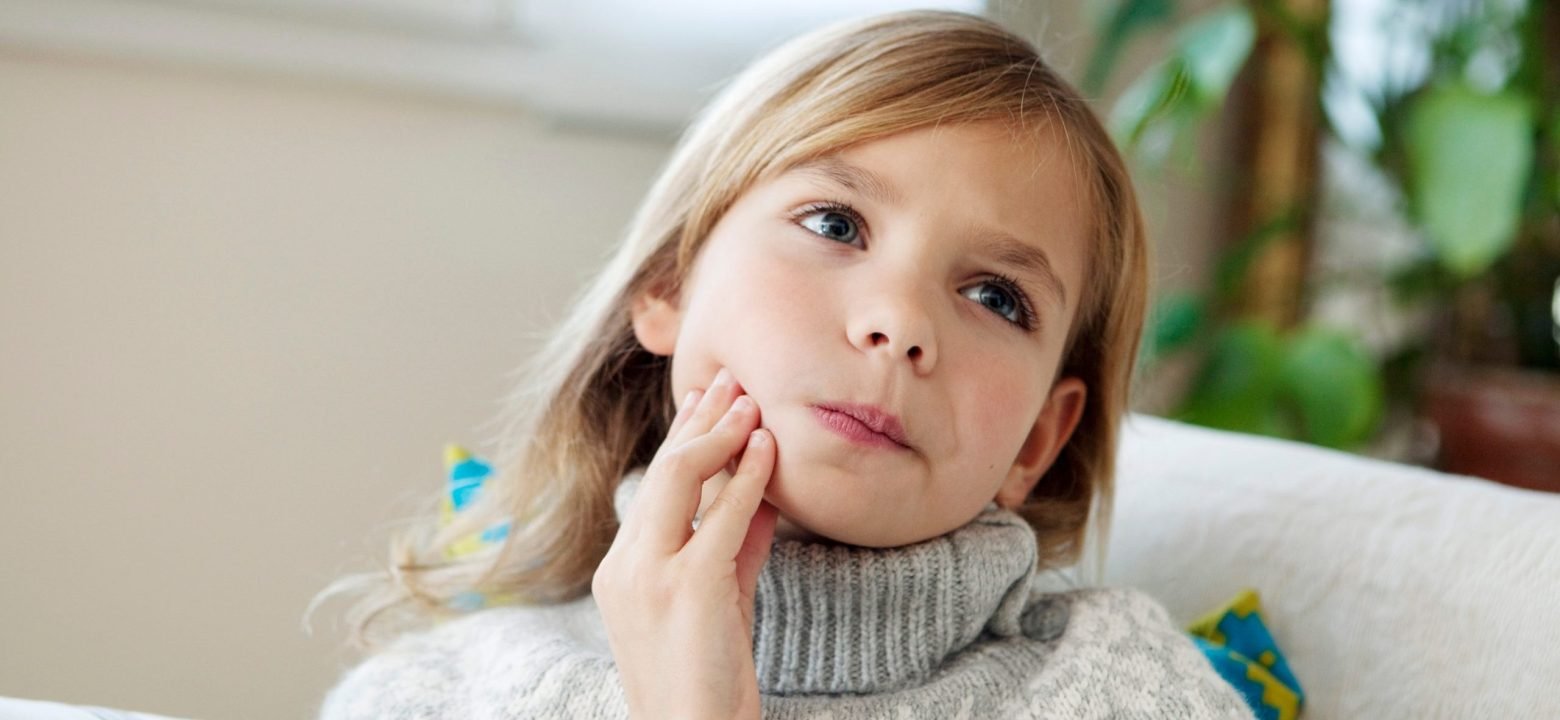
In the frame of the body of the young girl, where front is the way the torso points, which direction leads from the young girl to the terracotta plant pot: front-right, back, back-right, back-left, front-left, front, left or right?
back-left

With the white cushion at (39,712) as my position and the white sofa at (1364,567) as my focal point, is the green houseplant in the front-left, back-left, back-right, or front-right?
front-left

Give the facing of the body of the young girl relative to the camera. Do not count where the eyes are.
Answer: toward the camera

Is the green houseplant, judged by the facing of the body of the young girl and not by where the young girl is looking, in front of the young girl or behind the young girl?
behind
